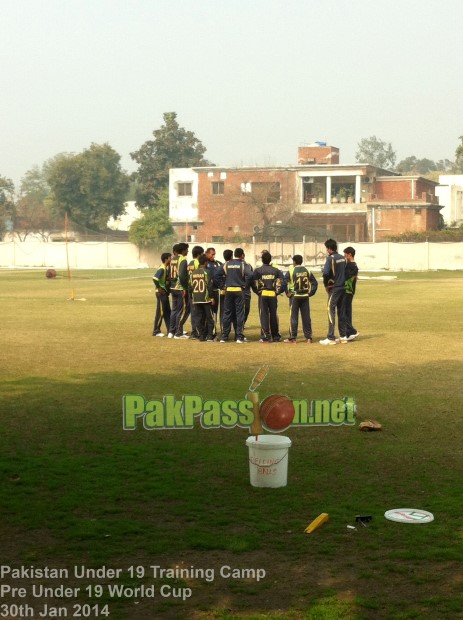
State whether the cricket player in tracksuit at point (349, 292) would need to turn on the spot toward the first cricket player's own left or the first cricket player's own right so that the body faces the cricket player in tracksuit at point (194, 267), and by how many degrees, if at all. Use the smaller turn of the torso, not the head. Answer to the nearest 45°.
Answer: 0° — they already face them

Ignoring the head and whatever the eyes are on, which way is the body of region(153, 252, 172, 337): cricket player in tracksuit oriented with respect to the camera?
to the viewer's right

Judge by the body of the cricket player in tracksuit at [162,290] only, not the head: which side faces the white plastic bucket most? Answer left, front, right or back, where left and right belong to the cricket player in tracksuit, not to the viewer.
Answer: right

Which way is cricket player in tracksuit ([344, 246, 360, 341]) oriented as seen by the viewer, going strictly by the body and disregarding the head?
to the viewer's left

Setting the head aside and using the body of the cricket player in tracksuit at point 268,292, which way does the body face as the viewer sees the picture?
away from the camera

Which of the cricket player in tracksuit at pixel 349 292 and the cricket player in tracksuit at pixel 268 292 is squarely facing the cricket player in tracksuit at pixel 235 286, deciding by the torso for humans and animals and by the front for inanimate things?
the cricket player in tracksuit at pixel 349 292

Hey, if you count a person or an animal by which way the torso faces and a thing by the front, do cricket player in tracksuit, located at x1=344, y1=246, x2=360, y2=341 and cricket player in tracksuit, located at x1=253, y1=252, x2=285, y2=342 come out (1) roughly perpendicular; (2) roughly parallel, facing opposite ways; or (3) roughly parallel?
roughly perpendicular

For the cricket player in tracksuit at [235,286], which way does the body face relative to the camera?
away from the camera

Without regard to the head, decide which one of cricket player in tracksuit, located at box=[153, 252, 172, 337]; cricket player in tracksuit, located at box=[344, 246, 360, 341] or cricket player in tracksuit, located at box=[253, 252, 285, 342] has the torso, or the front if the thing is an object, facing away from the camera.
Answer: cricket player in tracksuit, located at box=[253, 252, 285, 342]
